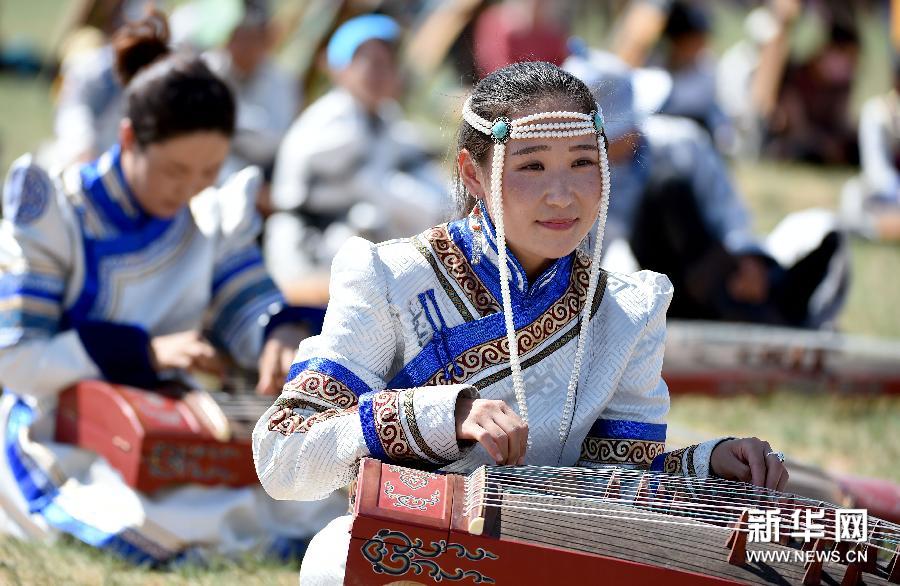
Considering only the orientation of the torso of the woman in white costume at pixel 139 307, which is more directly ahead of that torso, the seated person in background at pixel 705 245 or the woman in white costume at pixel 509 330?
the woman in white costume

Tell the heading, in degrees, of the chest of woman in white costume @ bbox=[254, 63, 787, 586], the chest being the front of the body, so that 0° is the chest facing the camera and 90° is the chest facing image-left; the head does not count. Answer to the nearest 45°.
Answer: approximately 315°

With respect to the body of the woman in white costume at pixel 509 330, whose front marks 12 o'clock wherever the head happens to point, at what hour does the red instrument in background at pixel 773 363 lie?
The red instrument in background is roughly at 8 o'clock from the woman in white costume.

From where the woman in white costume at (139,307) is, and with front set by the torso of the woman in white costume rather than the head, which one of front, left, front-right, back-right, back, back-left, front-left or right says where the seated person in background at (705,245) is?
left

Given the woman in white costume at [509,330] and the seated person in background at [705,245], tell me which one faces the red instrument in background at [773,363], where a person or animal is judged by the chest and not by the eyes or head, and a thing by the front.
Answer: the seated person in background

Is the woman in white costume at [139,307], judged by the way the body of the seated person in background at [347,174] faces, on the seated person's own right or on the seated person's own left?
on the seated person's own right

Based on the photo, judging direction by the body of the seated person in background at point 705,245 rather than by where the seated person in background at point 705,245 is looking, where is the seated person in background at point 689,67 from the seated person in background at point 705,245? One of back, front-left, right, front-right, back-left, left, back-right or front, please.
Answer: back-left
